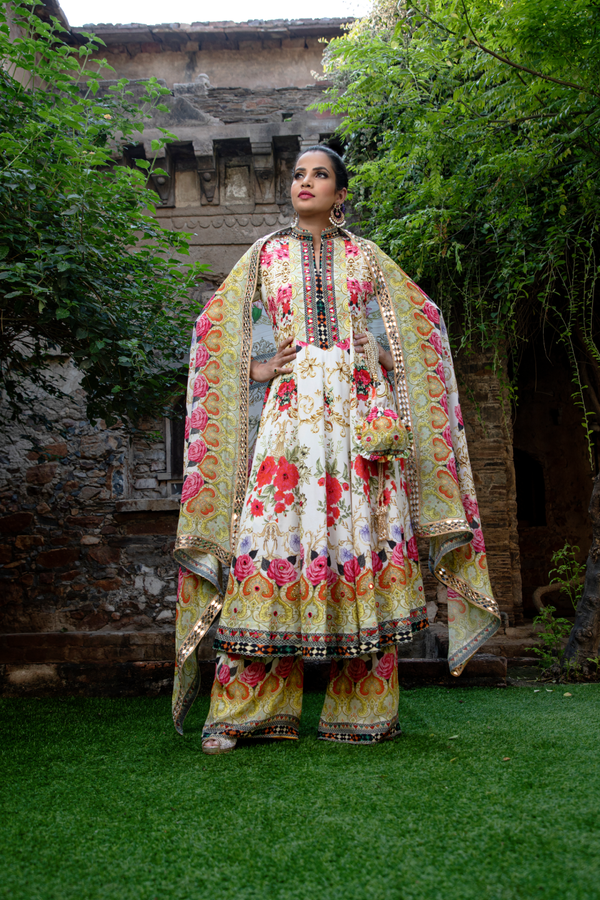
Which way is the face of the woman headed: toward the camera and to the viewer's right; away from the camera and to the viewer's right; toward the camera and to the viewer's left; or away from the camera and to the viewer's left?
toward the camera and to the viewer's left

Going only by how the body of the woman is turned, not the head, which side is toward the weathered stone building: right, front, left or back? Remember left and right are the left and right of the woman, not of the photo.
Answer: back

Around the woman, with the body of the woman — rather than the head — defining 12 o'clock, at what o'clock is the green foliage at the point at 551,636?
The green foliage is roughly at 7 o'clock from the woman.

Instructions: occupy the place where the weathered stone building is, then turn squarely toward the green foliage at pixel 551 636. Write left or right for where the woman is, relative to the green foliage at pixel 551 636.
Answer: right

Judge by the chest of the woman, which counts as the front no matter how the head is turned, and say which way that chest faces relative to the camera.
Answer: toward the camera
